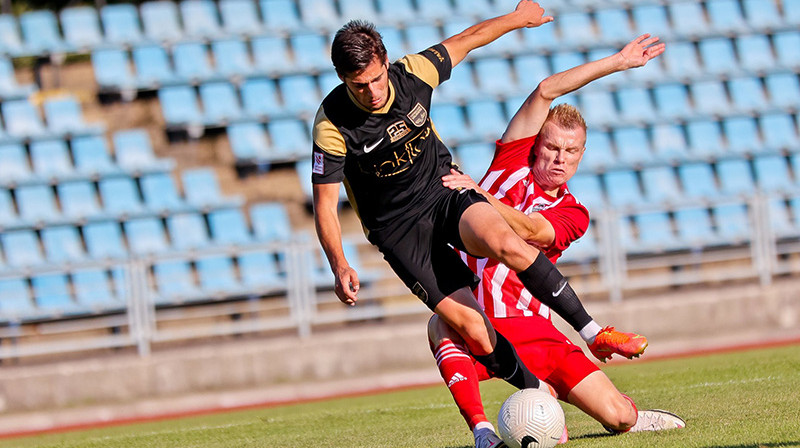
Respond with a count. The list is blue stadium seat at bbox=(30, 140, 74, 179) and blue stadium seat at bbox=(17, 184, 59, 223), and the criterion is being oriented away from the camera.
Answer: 0

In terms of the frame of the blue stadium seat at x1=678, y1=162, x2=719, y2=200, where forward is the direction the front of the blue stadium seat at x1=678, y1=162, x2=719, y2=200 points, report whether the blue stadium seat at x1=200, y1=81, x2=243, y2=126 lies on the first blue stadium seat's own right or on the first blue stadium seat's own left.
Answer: on the first blue stadium seat's own right

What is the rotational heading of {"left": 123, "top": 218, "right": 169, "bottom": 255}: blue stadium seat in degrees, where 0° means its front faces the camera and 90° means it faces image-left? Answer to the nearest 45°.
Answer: approximately 315°

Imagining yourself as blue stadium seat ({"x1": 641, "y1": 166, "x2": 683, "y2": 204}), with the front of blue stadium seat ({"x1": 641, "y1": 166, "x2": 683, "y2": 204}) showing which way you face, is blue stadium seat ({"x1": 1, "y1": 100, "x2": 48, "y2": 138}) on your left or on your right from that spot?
on your right

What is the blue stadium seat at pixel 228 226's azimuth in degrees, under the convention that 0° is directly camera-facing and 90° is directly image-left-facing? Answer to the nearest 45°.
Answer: approximately 315°

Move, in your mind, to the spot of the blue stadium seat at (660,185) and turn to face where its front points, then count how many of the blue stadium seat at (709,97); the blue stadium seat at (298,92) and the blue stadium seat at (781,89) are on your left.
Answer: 2

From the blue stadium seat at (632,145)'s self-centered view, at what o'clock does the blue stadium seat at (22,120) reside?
the blue stadium seat at (22,120) is roughly at 4 o'clock from the blue stadium seat at (632,145).

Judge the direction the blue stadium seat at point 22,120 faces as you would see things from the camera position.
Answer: facing the viewer and to the right of the viewer

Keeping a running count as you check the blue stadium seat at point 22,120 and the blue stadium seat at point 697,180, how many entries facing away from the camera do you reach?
0

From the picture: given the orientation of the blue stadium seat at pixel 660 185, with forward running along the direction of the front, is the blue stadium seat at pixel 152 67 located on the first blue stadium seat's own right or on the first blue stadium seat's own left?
on the first blue stadium seat's own right

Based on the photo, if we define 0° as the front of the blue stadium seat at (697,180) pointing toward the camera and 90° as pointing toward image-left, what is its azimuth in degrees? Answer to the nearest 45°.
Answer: approximately 315°

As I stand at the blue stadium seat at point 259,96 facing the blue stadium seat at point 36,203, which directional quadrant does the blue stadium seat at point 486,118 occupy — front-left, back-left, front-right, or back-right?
back-left

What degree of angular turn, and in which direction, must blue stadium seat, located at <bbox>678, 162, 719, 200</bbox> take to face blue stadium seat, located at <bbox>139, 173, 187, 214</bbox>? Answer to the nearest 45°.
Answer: approximately 90° to its right
